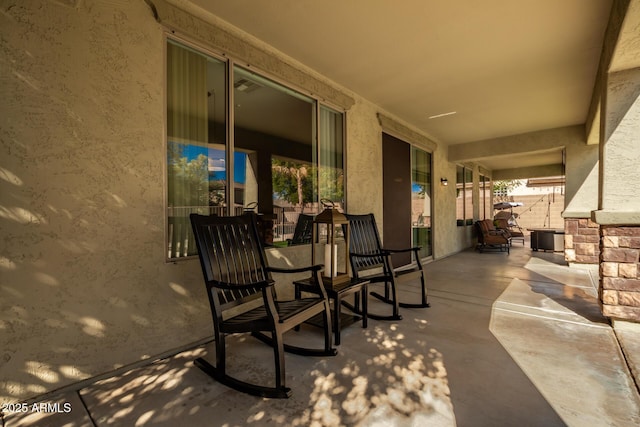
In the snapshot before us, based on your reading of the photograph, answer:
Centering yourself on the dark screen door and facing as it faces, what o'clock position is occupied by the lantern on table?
The lantern on table is roughly at 2 o'clock from the dark screen door.

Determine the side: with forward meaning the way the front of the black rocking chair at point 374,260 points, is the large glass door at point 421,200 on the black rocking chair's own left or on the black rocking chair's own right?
on the black rocking chair's own left

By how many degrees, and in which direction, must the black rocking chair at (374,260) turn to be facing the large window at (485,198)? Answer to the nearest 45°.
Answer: approximately 90° to its left

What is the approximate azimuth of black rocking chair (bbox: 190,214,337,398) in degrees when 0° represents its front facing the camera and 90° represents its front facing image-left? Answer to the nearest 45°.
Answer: approximately 315°

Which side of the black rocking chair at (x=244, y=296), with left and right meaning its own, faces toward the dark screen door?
left

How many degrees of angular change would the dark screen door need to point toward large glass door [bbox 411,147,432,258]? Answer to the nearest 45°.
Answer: approximately 90° to its left

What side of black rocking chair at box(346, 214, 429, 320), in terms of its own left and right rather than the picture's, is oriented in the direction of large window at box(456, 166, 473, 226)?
left

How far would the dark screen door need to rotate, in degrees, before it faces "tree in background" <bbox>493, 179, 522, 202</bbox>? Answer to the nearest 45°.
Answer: approximately 90° to its left

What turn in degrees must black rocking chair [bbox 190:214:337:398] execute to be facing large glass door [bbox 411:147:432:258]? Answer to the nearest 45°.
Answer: approximately 90° to its left

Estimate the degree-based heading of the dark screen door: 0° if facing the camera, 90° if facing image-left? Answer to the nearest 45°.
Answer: approximately 315°
